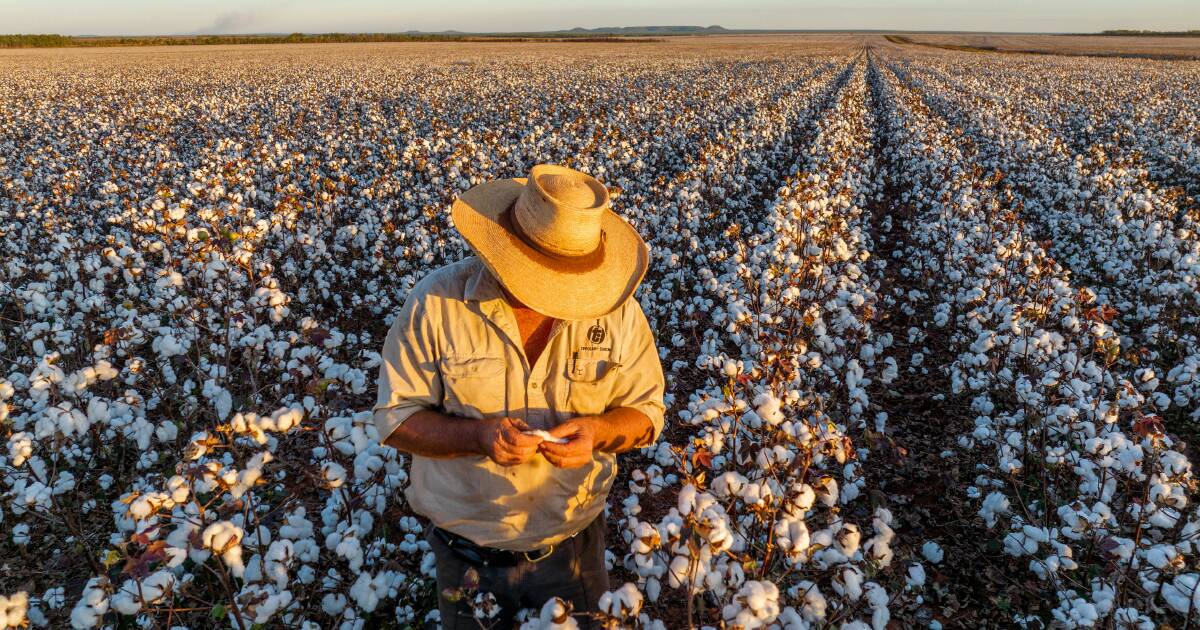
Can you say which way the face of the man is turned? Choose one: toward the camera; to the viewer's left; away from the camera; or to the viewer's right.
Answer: toward the camera

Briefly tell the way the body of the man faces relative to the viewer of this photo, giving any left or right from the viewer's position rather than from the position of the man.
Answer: facing the viewer
